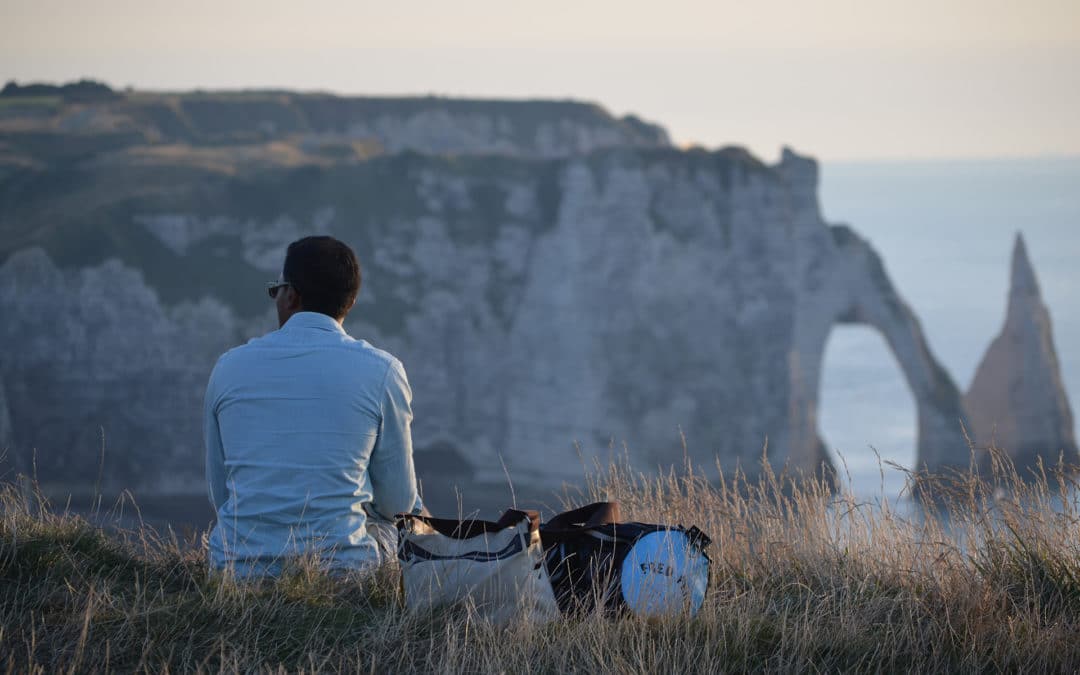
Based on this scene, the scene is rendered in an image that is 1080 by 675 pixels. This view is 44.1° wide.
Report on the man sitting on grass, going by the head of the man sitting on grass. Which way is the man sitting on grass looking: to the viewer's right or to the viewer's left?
to the viewer's left

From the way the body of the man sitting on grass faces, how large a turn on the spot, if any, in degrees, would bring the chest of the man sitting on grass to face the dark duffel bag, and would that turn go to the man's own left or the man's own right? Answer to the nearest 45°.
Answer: approximately 90° to the man's own right

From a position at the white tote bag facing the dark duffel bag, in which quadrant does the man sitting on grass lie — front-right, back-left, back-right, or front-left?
back-left

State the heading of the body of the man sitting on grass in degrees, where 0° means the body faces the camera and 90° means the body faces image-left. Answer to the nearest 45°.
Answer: approximately 180°

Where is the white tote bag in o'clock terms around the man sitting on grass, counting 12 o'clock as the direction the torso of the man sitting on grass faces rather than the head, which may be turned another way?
The white tote bag is roughly at 4 o'clock from the man sitting on grass.
